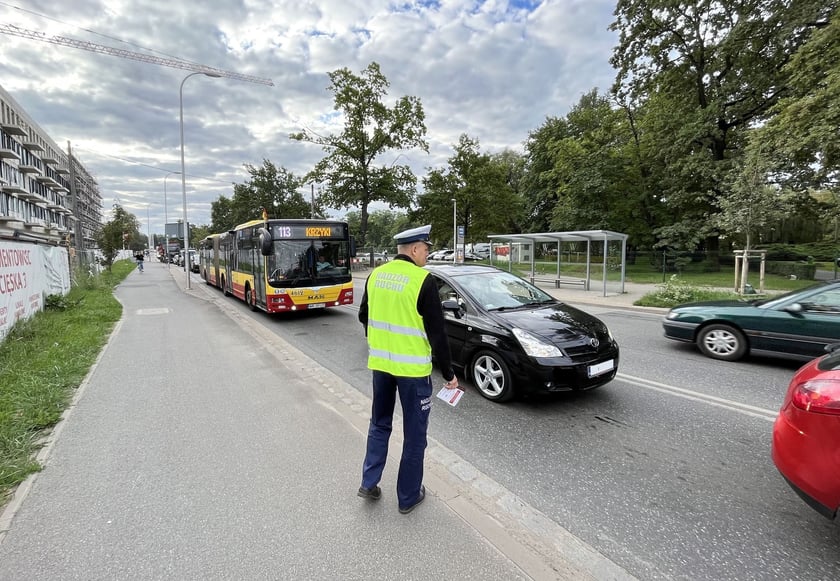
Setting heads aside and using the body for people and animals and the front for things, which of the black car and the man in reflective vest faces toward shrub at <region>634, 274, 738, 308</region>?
the man in reflective vest

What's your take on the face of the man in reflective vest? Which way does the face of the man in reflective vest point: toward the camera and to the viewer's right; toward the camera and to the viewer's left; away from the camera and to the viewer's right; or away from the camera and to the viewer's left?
away from the camera and to the viewer's right

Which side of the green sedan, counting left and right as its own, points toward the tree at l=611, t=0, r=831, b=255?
right

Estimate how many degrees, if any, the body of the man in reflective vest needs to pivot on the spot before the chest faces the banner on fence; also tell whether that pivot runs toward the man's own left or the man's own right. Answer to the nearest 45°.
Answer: approximately 90° to the man's own left

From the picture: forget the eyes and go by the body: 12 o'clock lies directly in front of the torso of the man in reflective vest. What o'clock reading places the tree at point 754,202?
The tree is roughly at 12 o'clock from the man in reflective vest.

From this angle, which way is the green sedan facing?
to the viewer's left

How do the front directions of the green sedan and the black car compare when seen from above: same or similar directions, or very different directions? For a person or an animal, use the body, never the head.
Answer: very different directions

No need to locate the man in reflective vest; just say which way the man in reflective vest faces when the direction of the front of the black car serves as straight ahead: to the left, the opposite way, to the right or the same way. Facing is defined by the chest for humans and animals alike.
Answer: to the left

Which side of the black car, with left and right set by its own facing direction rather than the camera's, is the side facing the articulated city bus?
back

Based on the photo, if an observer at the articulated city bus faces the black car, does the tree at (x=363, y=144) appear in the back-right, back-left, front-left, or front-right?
back-left

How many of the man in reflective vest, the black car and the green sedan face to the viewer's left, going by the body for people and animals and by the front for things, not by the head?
1

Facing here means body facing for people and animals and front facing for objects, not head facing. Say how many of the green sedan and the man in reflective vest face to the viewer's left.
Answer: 1

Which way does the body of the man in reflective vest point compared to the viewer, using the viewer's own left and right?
facing away from the viewer and to the right of the viewer

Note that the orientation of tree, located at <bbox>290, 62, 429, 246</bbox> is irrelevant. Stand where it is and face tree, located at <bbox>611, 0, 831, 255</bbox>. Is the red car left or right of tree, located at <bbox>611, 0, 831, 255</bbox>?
right

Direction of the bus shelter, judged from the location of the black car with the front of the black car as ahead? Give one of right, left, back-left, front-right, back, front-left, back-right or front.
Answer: back-left
